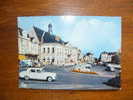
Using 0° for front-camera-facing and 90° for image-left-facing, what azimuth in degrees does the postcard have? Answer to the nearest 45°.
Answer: approximately 0°
